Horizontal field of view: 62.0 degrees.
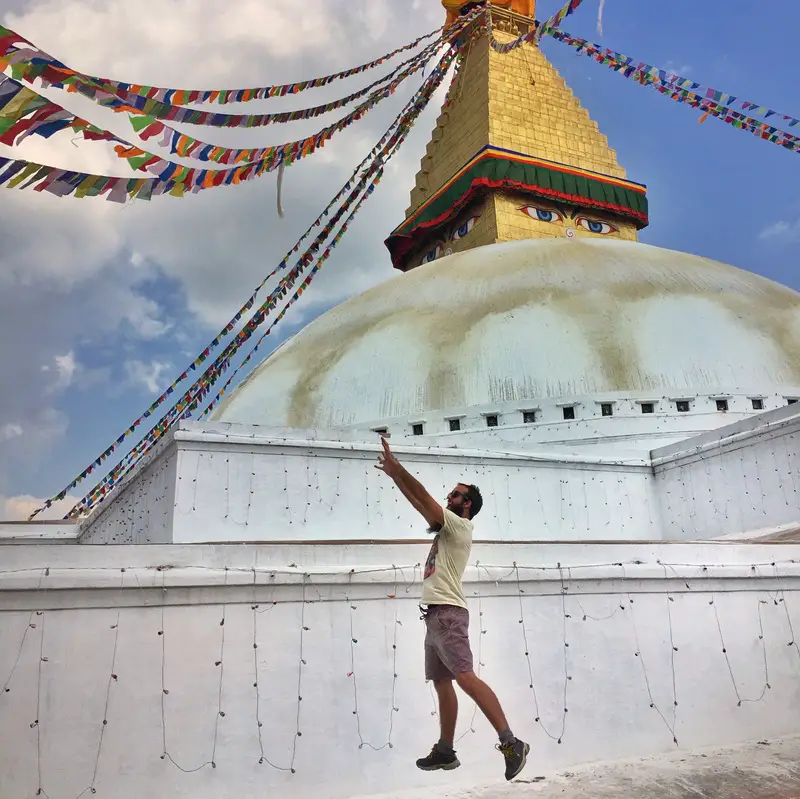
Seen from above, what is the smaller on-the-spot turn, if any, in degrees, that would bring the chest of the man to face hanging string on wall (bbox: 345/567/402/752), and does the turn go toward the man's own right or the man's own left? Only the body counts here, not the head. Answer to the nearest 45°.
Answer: approximately 45° to the man's own right

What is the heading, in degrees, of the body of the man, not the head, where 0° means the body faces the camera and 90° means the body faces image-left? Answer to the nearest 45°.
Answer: approximately 90°

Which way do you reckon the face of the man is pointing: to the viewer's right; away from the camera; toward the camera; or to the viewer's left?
to the viewer's left

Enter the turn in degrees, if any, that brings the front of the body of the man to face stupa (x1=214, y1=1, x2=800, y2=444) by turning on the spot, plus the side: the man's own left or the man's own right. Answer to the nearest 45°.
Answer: approximately 90° to the man's own right

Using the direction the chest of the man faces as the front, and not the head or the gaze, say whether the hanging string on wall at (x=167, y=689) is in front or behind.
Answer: in front
